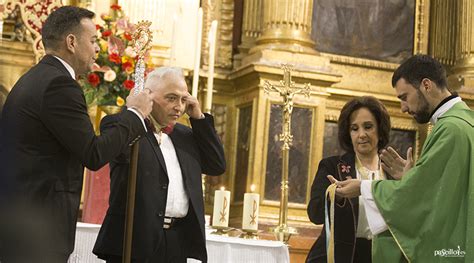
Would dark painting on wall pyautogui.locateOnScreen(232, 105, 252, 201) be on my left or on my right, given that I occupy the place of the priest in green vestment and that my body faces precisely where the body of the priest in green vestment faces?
on my right

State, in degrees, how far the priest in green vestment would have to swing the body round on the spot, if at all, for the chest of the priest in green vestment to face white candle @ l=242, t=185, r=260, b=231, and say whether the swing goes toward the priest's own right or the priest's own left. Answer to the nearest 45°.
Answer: approximately 45° to the priest's own right

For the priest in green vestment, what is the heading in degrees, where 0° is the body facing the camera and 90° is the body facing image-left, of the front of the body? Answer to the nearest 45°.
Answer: approximately 90°

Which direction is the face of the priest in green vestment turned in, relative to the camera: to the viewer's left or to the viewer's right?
to the viewer's left

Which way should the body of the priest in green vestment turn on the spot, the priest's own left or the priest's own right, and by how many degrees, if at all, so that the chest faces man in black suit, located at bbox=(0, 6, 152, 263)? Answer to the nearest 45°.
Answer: approximately 45° to the priest's own left

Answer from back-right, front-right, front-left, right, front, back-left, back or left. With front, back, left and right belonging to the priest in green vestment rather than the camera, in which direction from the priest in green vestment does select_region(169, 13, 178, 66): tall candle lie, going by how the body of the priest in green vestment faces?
front-right

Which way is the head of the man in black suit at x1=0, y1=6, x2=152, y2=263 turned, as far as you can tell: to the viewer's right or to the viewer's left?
to the viewer's right

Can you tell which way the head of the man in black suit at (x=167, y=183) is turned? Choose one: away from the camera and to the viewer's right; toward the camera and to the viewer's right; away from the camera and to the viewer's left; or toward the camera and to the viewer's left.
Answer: toward the camera and to the viewer's right
